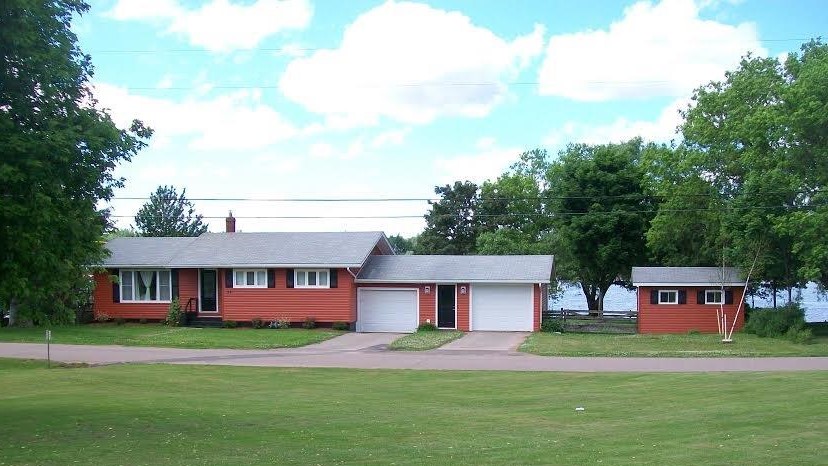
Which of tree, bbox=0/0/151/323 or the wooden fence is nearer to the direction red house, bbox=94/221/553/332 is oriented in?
the tree

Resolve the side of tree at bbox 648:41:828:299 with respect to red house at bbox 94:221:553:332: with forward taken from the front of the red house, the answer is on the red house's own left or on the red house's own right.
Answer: on the red house's own left

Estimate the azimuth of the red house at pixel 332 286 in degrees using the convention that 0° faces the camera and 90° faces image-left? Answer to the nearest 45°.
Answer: approximately 0°

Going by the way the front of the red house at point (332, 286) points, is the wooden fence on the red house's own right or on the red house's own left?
on the red house's own left

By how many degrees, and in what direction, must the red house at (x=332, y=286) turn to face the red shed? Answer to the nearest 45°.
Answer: approximately 90° to its left
